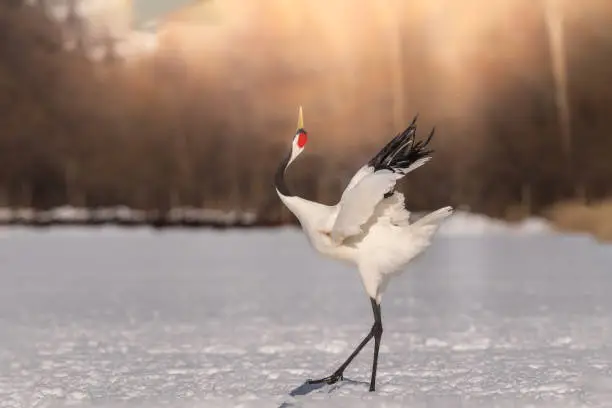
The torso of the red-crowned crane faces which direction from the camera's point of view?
to the viewer's left
